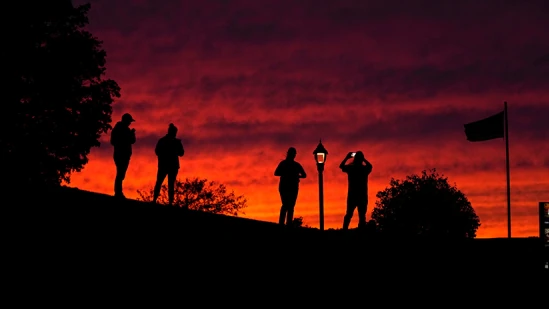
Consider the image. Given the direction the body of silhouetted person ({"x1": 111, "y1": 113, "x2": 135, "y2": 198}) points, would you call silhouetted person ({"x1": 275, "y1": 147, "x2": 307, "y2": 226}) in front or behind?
in front

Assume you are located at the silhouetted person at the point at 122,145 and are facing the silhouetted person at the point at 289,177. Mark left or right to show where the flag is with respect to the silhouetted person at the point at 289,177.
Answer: left
